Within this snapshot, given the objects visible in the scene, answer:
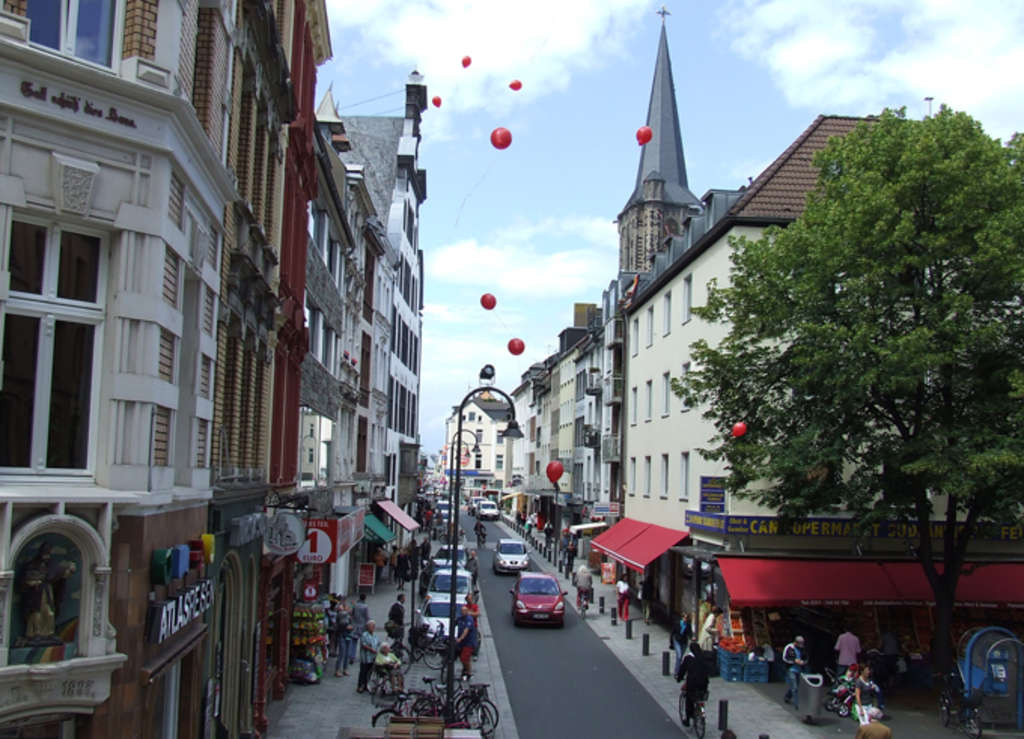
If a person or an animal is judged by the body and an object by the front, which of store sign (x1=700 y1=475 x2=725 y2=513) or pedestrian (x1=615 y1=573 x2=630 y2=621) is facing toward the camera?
the store sign

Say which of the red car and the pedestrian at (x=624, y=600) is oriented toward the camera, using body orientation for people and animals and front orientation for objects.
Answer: the red car

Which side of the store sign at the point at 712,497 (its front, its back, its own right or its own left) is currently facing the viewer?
front

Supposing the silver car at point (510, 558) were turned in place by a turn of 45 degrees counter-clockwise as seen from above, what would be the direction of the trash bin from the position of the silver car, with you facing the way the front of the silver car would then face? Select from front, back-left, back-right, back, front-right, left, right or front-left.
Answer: front-right

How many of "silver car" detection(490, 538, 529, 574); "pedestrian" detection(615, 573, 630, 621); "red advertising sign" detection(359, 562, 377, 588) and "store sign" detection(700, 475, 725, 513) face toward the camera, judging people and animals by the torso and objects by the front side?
3

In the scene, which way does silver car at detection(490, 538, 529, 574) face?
toward the camera

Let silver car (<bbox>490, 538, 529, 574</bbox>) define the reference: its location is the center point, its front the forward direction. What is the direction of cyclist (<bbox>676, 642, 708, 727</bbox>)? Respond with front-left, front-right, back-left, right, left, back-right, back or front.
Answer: front

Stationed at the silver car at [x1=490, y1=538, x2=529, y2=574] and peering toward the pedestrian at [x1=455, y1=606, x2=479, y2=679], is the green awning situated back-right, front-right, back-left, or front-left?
front-right

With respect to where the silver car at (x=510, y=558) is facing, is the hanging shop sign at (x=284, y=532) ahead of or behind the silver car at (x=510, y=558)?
ahead

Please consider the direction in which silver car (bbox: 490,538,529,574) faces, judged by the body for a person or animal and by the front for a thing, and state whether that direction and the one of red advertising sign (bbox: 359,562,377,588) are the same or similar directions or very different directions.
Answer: same or similar directions

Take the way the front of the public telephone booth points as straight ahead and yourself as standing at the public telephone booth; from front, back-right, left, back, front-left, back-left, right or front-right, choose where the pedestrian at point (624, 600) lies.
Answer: right

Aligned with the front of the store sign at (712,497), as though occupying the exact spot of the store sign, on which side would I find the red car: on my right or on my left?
on my right

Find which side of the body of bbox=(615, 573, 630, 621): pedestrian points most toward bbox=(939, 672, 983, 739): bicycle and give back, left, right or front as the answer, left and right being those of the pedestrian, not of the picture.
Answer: back

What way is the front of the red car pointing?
toward the camera

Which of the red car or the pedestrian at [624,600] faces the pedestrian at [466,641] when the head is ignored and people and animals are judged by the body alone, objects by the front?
the red car

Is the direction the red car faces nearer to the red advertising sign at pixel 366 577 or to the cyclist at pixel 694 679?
the cyclist

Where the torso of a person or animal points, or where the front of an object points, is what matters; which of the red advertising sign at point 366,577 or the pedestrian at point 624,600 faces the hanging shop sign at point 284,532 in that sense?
the red advertising sign
